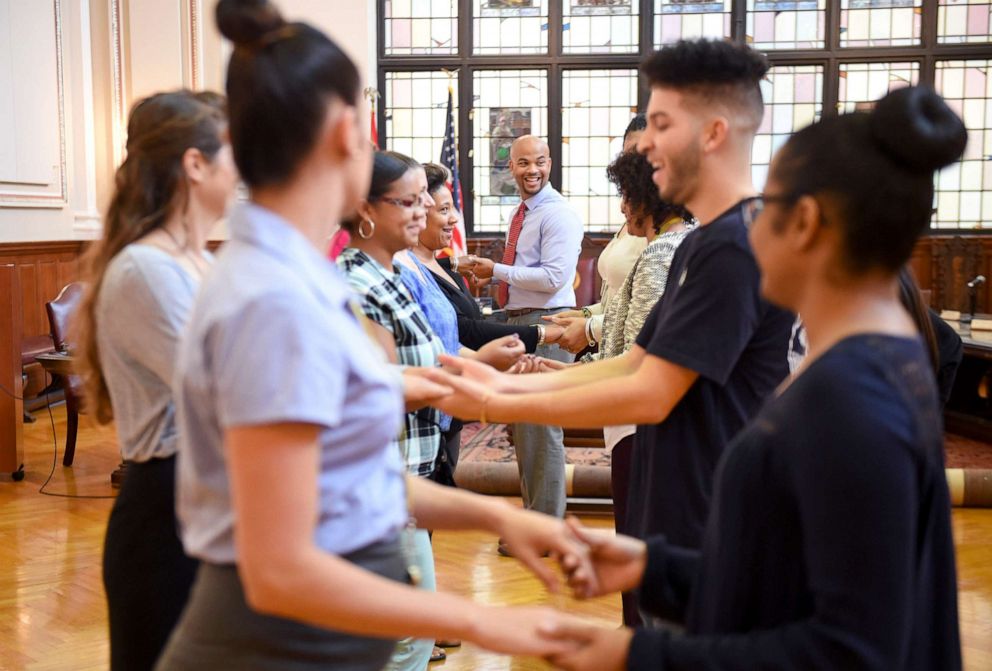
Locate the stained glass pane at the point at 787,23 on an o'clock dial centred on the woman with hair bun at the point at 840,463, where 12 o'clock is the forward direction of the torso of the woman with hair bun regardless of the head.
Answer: The stained glass pane is roughly at 3 o'clock from the woman with hair bun.

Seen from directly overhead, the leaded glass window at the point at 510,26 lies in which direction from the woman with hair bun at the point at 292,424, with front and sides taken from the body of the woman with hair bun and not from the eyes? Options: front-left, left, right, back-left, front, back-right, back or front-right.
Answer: left

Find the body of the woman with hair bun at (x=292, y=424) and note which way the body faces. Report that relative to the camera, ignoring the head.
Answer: to the viewer's right

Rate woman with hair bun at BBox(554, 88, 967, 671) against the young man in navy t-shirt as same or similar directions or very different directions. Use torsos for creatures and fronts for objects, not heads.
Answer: same or similar directions

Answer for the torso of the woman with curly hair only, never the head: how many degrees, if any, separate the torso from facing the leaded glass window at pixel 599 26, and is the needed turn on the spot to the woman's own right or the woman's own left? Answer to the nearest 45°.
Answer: approximately 90° to the woman's own right

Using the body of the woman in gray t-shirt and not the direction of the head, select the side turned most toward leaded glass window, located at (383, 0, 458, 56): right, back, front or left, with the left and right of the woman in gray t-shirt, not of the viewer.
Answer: left

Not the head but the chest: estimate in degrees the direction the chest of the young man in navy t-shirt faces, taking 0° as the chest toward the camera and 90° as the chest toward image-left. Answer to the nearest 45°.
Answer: approximately 90°

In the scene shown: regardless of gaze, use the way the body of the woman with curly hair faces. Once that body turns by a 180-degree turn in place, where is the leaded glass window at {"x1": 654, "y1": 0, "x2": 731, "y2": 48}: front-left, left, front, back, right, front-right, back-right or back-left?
left

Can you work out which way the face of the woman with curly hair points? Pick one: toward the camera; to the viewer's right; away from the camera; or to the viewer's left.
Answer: to the viewer's left

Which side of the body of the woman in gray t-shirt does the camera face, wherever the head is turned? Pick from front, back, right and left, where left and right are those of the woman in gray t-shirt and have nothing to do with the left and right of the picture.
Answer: right

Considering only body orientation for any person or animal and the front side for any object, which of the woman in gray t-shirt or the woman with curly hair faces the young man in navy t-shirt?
the woman in gray t-shirt

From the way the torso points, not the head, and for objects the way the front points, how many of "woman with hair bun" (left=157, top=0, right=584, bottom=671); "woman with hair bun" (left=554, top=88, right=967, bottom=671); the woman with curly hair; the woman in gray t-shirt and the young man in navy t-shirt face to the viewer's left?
3

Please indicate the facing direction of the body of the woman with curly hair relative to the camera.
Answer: to the viewer's left

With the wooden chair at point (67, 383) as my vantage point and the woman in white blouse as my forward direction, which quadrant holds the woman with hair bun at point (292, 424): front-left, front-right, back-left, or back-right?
front-right

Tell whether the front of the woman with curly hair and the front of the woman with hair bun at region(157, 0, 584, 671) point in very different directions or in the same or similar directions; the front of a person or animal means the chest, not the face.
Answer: very different directions

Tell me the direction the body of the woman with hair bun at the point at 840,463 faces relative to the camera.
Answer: to the viewer's left
